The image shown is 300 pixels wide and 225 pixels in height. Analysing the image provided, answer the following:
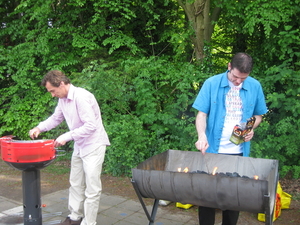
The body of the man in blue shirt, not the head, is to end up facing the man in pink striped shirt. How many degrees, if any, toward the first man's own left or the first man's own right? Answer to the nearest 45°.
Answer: approximately 90° to the first man's own right

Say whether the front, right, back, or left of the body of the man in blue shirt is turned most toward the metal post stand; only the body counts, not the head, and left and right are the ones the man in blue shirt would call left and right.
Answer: right

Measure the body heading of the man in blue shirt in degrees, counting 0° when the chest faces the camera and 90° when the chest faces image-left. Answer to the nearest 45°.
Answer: approximately 0°
